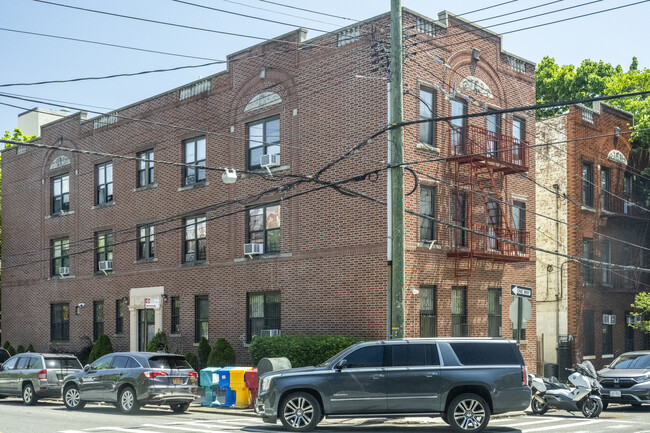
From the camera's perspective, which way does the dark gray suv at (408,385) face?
to the viewer's left

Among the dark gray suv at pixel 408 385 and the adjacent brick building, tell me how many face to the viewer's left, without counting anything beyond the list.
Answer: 1

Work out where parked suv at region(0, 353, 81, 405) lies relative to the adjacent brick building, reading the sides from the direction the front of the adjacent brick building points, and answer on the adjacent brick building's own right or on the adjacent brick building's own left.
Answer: on the adjacent brick building's own right

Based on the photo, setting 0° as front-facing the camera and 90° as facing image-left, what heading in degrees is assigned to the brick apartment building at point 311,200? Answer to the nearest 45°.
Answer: approximately 45°

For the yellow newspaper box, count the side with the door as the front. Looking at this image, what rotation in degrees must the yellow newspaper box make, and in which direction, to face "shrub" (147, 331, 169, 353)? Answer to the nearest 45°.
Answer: approximately 135° to its right

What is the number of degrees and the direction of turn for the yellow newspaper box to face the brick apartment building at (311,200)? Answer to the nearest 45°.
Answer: approximately 135° to its right

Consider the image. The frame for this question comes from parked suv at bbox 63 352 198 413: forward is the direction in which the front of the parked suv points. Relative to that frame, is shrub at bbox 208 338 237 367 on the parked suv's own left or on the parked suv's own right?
on the parked suv's own right
